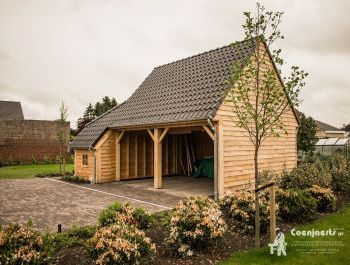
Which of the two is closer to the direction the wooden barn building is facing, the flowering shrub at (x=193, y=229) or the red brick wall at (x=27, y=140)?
the flowering shrub

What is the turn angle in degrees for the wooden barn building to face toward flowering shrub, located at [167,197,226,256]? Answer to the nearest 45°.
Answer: approximately 45° to its left

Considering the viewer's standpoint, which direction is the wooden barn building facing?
facing the viewer and to the left of the viewer

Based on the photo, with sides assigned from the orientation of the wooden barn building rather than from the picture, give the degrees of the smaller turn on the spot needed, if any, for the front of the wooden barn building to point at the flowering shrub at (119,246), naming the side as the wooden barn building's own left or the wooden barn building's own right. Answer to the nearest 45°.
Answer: approximately 45° to the wooden barn building's own left

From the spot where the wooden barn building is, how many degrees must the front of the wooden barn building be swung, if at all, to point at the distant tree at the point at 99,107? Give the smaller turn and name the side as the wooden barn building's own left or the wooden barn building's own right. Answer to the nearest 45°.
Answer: approximately 135° to the wooden barn building's own right

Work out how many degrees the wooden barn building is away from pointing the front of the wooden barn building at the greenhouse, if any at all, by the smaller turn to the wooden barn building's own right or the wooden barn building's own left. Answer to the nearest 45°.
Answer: approximately 180°

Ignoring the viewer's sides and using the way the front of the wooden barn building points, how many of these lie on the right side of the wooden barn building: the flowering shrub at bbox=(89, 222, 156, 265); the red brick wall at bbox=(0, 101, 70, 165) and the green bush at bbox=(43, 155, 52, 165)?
2

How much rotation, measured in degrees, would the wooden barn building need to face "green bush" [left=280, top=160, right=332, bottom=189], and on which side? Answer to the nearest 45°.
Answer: approximately 90° to its left

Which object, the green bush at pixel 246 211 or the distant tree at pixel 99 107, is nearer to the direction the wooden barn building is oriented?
the green bush

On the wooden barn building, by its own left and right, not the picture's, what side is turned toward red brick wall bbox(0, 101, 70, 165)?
right

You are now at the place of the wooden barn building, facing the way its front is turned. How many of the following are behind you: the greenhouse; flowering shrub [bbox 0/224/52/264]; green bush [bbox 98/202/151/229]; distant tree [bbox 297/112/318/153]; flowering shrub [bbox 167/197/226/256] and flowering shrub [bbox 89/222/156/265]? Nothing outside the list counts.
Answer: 2

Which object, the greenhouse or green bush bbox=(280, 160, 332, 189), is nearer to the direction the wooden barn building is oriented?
the green bush
